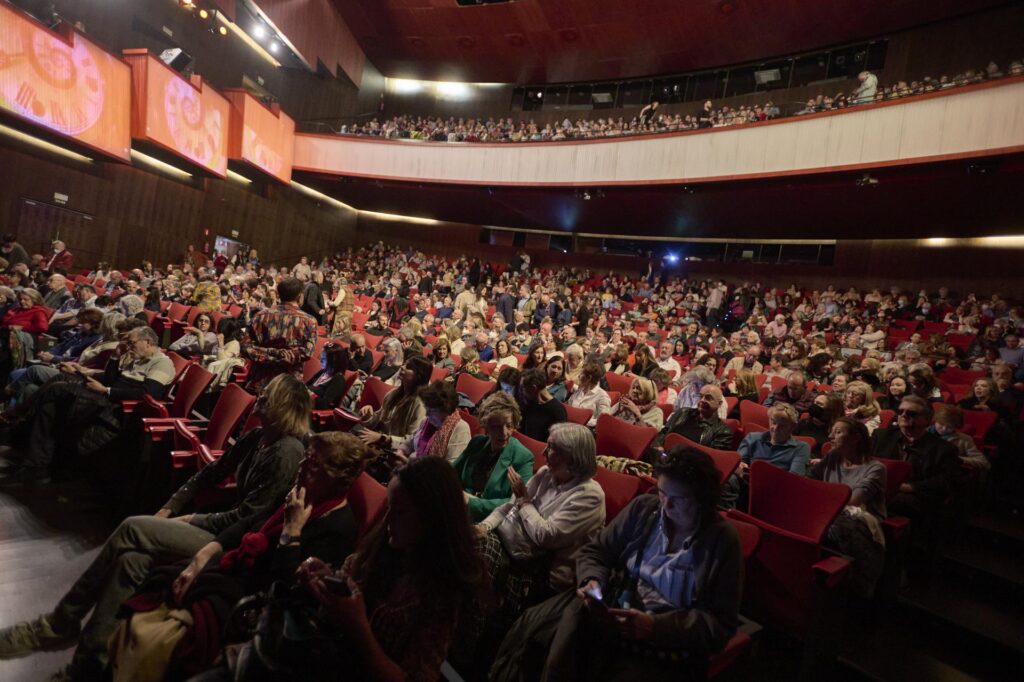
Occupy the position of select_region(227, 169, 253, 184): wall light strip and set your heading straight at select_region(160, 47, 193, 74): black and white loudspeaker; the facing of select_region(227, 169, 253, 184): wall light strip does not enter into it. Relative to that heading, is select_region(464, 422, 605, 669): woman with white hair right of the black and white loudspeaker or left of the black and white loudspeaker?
left

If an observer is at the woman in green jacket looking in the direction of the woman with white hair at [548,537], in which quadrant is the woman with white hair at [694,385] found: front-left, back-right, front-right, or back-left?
back-left

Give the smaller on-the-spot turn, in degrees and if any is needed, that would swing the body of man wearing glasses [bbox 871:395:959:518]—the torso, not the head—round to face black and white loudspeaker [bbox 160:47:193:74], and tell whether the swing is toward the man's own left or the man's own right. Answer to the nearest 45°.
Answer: approximately 45° to the man's own right

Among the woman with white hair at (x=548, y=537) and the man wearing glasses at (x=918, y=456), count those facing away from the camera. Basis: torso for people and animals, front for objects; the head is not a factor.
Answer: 0

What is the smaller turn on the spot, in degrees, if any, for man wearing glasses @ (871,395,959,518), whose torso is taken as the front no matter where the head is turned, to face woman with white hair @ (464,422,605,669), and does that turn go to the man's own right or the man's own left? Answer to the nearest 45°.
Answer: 0° — they already face them

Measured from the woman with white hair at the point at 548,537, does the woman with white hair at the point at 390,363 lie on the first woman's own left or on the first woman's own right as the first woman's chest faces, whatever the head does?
on the first woman's own right

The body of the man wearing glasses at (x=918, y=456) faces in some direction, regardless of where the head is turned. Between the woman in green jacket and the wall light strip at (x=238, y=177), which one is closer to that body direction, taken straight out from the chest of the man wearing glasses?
the woman in green jacket

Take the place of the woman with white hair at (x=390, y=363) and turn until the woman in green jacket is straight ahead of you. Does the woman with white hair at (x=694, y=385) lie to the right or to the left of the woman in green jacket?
left
